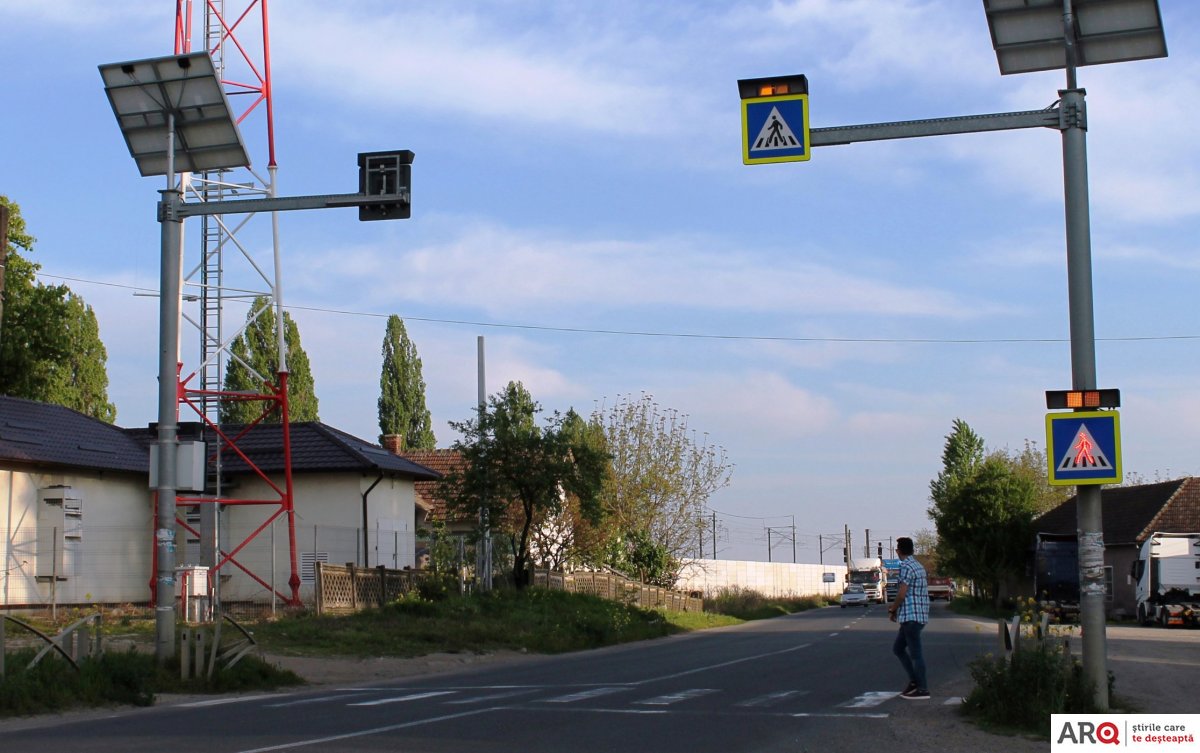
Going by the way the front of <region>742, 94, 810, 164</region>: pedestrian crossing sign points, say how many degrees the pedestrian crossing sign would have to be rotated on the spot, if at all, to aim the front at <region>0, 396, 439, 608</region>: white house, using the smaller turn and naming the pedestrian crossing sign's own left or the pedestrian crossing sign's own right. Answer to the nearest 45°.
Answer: approximately 135° to the pedestrian crossing sign's own right

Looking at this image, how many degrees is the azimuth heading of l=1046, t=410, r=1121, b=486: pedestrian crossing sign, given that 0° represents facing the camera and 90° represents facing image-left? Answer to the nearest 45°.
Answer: approximately 0°
